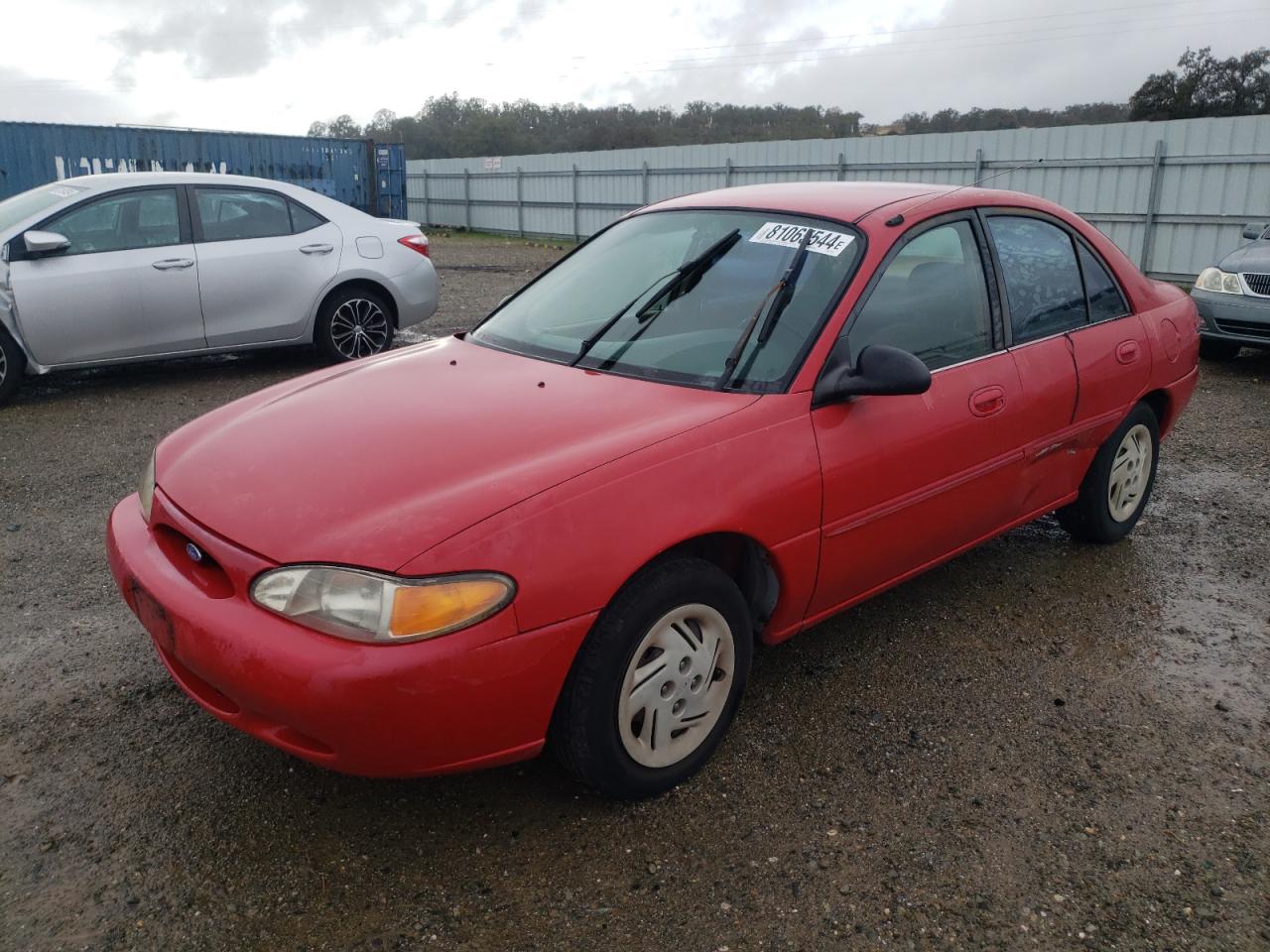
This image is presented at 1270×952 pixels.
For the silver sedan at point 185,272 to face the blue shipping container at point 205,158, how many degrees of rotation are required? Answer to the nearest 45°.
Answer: approximately 90° to its right

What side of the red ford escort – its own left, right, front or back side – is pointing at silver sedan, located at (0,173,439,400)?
right

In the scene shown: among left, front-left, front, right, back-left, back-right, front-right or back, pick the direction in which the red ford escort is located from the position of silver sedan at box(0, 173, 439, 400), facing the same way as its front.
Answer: left

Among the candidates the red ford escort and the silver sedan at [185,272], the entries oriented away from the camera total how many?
0

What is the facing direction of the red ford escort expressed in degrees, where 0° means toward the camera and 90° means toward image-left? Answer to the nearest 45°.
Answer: approximately 45°

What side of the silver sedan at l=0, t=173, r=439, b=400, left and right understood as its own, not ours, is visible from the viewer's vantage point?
left
